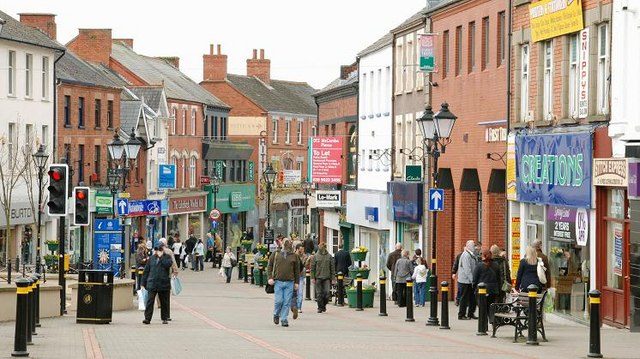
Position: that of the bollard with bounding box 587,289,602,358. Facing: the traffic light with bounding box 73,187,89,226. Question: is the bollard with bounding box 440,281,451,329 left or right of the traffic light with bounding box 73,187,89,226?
right

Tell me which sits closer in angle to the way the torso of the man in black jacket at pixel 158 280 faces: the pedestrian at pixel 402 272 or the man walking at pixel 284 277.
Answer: the man walking

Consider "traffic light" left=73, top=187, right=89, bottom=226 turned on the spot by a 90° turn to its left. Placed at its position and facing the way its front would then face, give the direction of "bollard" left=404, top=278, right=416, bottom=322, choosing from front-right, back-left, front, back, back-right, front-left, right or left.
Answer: front

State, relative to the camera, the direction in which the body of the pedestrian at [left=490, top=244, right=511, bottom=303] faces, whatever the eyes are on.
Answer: to the viewer's left

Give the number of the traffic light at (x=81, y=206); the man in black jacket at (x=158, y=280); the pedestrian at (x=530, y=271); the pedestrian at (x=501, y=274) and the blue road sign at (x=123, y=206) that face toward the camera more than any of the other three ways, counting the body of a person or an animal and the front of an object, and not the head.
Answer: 3

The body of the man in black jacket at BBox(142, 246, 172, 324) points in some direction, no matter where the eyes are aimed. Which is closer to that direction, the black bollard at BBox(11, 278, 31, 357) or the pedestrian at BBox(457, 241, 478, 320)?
the black bollard
